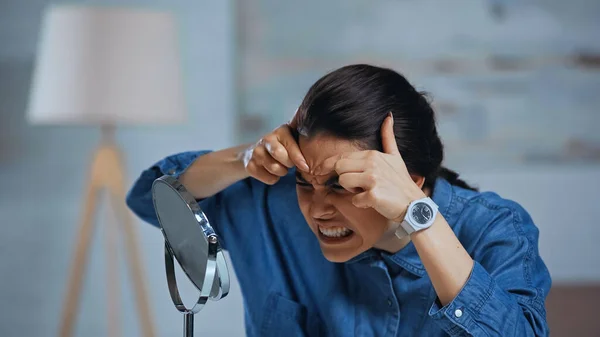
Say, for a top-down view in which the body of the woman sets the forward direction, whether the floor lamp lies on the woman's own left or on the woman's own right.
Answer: on the woman's own right

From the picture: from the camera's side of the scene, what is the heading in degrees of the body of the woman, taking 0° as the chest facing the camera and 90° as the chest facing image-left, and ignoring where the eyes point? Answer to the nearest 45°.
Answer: approximately 45°
